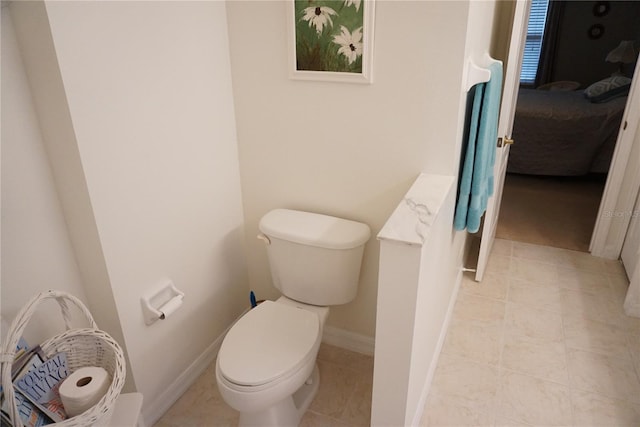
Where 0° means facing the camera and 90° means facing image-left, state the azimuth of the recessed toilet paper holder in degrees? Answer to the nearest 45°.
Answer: approximately 315°

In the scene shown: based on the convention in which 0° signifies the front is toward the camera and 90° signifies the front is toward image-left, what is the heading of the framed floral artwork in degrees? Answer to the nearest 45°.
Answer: approximately 45°

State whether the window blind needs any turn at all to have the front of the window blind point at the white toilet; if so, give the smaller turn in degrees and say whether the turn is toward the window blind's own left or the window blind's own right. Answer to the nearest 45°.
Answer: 0° — it already faces it

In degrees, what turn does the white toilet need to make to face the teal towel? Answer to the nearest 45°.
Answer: approximately 135° to its left

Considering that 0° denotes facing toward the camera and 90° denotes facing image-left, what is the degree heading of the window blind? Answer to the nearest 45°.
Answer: approximately 0°

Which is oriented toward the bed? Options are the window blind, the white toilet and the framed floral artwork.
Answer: the window blind

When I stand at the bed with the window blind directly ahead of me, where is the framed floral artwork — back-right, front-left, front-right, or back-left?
back-left

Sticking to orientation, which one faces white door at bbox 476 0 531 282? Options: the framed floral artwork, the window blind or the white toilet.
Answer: the window blind

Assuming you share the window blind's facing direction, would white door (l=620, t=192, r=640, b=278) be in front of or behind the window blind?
in front

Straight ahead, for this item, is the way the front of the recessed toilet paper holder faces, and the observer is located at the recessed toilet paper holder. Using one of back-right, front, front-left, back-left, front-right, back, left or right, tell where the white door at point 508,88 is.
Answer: front-left

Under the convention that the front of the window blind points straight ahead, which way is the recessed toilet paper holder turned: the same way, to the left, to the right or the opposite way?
to the left
